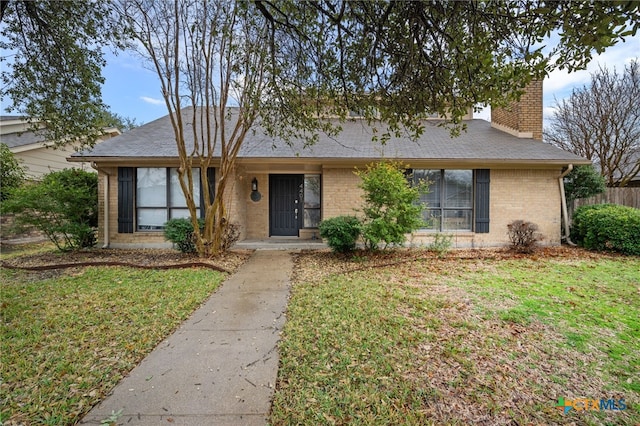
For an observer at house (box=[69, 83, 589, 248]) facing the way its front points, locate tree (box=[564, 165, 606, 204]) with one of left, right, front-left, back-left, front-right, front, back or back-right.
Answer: left

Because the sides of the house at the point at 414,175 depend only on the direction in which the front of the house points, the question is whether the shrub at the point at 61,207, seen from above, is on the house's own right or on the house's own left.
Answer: on the house's own right

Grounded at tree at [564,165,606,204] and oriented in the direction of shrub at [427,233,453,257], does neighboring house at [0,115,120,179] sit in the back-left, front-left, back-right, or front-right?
front-right

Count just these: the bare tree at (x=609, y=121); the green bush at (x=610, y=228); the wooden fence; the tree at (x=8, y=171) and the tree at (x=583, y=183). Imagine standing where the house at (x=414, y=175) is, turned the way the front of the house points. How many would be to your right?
1

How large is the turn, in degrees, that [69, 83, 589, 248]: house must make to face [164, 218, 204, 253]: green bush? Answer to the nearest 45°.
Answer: approximately 90° to its right

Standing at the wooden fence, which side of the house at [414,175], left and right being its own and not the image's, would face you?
left

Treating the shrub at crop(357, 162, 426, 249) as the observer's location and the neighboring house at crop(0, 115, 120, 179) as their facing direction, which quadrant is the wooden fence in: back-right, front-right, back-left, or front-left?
back-right

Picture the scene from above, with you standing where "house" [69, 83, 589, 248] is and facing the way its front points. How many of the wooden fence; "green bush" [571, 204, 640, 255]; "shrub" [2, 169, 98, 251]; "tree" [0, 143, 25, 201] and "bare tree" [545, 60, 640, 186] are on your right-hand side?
2

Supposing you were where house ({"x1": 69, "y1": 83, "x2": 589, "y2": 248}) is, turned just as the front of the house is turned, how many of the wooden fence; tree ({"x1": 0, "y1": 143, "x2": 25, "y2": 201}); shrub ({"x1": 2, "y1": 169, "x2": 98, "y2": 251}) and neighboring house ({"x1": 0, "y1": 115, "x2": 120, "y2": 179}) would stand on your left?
1

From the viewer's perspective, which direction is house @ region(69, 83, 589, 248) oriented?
toward the camera

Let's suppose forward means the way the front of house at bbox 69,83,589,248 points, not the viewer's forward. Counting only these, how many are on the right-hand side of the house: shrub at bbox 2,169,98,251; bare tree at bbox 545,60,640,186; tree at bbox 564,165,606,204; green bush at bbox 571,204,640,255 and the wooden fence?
1

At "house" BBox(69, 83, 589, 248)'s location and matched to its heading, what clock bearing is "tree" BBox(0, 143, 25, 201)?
The tree is roughly at 3 o'clock from the house.

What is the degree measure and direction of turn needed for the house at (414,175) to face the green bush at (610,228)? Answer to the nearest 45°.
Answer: approximately 90° to its left
